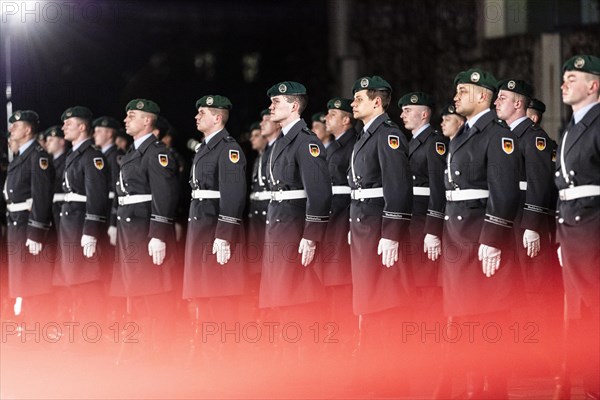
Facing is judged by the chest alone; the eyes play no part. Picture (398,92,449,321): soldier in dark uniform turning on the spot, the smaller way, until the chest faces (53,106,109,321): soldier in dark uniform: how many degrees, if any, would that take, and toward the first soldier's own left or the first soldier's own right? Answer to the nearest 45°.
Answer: approximately 45° to the first soldier's own right

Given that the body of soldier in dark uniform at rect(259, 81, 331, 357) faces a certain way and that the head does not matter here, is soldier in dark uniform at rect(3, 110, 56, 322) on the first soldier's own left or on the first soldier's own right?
on the first soldier's own right

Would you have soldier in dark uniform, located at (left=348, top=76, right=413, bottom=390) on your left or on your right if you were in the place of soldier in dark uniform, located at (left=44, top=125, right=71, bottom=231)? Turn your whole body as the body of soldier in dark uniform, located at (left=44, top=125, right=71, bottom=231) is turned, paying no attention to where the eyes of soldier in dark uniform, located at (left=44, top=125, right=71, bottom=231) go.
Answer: on your left

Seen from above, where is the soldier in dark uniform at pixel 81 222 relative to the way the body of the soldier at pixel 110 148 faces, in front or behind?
in front

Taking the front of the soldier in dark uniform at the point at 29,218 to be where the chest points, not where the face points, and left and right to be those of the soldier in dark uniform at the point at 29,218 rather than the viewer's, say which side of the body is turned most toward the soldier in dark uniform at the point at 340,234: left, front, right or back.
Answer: left

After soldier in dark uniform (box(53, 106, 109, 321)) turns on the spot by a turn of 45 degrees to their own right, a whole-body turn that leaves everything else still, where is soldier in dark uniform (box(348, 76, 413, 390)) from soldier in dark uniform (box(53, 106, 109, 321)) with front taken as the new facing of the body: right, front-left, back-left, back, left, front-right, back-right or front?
back-left

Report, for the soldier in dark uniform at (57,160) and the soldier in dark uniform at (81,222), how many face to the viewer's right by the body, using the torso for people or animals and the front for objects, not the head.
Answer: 0

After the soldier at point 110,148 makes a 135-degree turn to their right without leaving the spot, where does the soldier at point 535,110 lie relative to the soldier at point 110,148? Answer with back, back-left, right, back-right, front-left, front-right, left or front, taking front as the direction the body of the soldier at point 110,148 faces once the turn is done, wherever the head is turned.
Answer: back-right

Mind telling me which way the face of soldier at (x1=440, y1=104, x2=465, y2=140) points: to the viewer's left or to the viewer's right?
to the viewer's left

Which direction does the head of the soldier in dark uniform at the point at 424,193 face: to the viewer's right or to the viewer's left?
to the viewer's left

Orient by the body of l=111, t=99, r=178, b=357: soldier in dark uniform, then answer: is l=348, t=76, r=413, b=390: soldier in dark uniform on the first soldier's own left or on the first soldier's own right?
on the first soldier's own left

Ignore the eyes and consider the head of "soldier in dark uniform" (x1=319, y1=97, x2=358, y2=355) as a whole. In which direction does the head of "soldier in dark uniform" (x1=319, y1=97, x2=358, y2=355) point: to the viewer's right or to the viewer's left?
to the viewer's left
